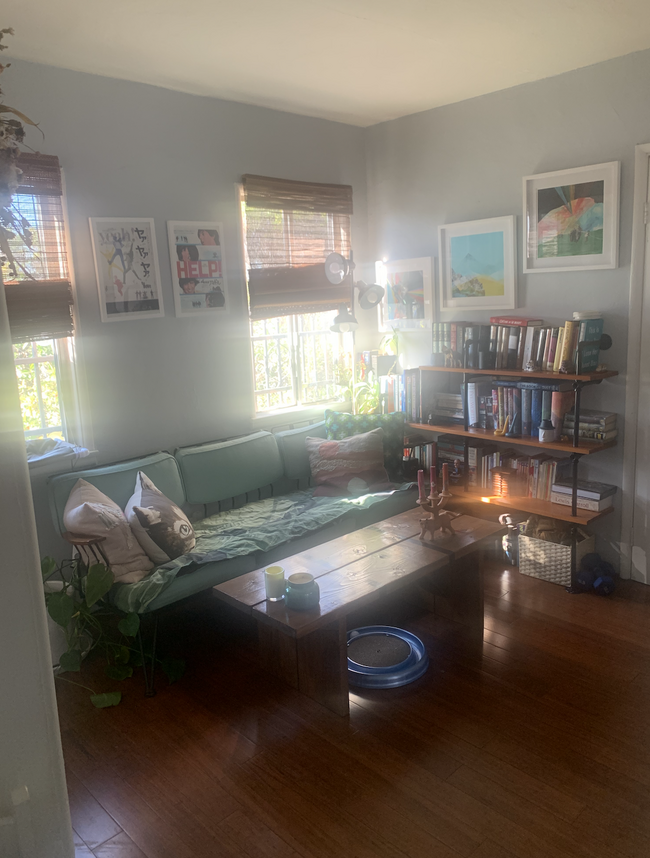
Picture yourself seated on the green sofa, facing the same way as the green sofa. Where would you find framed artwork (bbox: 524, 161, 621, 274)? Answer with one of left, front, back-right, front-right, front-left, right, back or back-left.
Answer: front-left

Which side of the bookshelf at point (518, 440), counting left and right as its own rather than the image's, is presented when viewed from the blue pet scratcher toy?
front

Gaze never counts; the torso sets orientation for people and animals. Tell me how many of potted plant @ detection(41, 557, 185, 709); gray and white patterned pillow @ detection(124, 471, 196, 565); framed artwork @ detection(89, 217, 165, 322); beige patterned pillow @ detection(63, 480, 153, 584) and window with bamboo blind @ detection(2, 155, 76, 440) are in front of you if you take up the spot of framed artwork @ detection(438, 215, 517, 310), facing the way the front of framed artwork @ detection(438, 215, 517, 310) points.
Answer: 5

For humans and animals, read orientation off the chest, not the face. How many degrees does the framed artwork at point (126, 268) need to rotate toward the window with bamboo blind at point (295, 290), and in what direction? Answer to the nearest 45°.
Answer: approximately 90° to its left

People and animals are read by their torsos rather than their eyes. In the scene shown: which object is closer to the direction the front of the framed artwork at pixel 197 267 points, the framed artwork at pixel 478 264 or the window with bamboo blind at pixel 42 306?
the framed artwork

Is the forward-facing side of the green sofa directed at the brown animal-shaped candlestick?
yes

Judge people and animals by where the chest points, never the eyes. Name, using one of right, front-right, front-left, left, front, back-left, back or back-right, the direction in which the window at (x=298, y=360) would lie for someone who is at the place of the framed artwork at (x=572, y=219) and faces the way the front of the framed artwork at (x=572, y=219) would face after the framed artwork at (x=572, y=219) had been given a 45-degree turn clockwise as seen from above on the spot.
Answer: front

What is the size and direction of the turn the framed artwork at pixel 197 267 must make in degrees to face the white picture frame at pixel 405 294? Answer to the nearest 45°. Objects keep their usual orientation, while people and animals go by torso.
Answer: approximately 45° to its left

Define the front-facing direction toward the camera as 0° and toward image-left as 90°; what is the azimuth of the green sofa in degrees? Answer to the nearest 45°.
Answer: approximately 315°

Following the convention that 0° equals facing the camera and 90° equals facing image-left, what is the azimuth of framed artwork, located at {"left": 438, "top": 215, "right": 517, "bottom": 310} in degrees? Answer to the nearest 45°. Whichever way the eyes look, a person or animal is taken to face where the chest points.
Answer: approximately 45°

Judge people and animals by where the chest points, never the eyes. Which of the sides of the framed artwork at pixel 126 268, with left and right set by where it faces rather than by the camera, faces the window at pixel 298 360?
left

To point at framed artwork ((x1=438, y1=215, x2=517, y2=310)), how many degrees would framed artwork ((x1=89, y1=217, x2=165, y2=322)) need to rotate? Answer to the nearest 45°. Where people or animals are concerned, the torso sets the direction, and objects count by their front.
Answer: approximately 45° to its left

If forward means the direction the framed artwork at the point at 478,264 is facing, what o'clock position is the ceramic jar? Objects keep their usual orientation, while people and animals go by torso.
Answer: The ceramic jar is roughly at 11 o'clock from the framed artwork.

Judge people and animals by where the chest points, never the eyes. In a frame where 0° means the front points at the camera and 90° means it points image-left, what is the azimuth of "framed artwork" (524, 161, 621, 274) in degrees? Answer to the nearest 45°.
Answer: approximately 45°

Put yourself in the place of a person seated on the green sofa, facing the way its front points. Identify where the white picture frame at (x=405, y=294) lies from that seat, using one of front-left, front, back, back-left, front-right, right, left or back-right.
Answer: left
